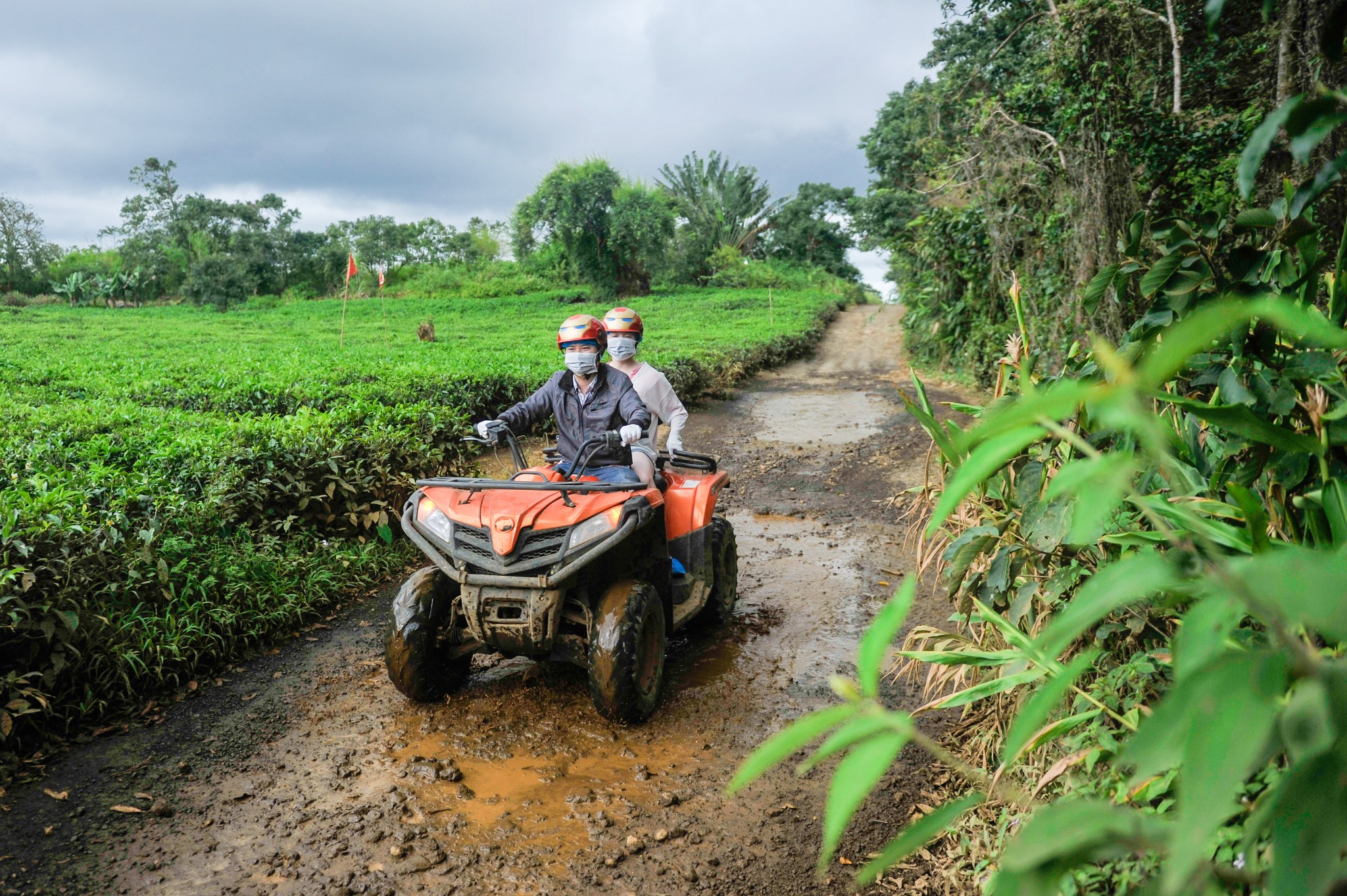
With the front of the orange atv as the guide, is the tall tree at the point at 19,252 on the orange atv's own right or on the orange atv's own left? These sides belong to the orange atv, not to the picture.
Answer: on the orange atv's own right

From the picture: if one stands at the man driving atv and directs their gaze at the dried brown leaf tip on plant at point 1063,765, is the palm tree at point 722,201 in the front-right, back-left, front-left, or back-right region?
back-left

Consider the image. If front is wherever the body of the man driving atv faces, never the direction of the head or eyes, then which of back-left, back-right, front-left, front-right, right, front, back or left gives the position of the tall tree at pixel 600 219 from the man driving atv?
back-right

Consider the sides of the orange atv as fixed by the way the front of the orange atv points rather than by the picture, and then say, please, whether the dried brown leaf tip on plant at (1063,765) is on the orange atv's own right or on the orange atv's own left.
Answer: on the orange atv's own left

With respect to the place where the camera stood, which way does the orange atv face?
facing the viewer and to the left of the viewer
